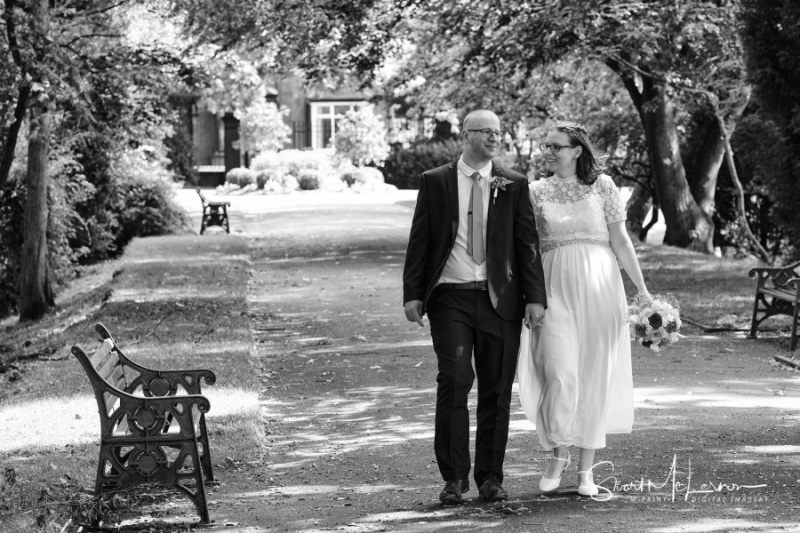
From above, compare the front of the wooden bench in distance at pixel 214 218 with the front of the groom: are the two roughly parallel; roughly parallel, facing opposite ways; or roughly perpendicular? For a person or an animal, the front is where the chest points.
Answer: roughly perpendicular

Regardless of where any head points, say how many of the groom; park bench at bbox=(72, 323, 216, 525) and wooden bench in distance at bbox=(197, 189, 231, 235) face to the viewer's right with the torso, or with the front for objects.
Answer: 2

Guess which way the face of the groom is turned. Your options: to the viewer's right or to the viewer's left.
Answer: to the viewer's right

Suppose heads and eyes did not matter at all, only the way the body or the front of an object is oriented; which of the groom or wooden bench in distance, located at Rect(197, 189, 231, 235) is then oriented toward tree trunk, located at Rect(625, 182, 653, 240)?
the wooden bench in distance

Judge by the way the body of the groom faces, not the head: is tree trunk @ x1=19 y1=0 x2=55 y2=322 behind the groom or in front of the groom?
behind

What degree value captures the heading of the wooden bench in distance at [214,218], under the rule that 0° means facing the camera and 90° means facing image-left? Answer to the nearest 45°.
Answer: approximately 270°

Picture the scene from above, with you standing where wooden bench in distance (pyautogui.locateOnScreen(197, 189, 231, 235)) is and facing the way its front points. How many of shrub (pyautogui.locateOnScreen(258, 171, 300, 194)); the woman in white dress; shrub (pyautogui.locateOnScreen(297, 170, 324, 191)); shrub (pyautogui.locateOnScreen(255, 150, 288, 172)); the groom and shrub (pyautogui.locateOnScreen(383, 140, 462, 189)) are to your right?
2

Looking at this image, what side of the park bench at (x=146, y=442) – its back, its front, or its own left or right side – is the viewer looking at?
right

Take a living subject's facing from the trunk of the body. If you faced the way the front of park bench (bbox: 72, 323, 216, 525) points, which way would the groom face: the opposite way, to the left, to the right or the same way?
to the right

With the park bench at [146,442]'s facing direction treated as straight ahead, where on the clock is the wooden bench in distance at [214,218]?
The wooden bench in distance is roughly at 9 o'clock from the park bench.

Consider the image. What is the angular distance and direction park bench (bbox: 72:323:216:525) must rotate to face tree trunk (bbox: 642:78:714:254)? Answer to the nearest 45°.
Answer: approximately 45° to its left

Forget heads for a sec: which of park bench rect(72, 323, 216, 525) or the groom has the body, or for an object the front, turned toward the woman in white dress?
the park bench

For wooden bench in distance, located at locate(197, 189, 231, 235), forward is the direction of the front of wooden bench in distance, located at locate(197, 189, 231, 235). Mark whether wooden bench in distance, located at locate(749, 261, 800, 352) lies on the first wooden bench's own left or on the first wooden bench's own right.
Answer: on the first wooden bench's own right
